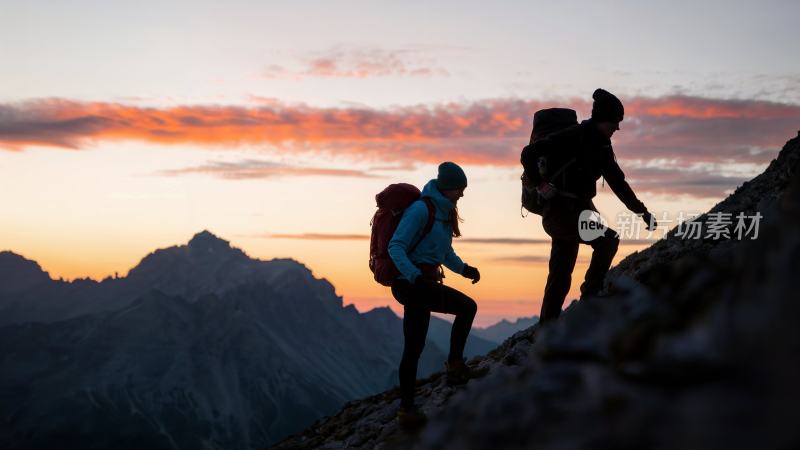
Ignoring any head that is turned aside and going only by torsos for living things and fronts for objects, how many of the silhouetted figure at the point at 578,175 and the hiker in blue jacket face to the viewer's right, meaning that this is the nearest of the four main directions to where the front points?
2

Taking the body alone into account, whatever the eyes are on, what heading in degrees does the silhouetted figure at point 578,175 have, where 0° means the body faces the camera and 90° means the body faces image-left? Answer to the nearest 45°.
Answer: approximately 270°

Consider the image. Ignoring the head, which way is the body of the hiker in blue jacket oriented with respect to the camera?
to the viewer's right

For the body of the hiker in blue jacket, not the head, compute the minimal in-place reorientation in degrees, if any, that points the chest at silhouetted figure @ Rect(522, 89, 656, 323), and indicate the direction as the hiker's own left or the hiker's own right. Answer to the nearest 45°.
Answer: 0° — they already face them

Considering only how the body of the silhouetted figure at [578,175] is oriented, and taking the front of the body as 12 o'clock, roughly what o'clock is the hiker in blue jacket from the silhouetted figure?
The hiker in blue jacket is roughly at 5 o'clock from the silhouetted figure.
